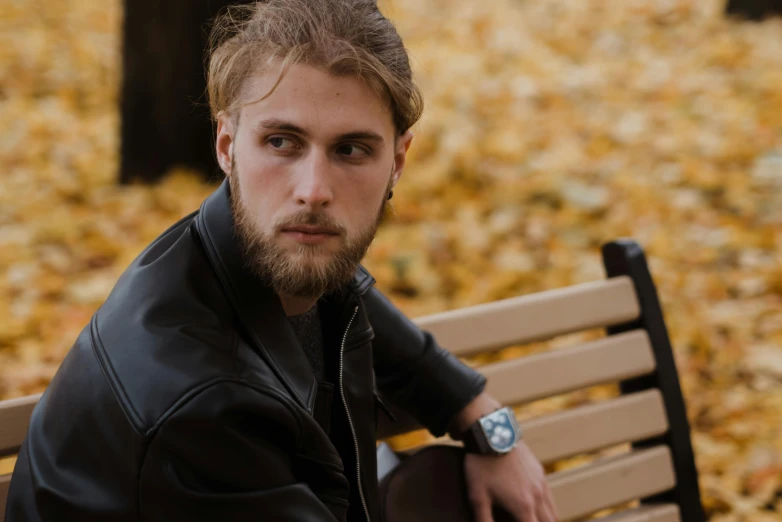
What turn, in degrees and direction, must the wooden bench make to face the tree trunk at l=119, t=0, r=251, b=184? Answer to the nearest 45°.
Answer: approximately 180°

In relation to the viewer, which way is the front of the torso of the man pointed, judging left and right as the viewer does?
facing the viewer and to the right of the viewer

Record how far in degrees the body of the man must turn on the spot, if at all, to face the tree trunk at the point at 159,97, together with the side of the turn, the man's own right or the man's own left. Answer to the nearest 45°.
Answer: approximately 135° to the man's own left
